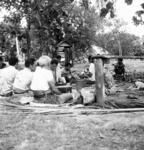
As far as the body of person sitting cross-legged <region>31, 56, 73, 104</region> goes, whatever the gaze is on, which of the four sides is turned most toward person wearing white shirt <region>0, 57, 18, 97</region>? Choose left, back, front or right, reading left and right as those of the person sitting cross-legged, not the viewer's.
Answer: left

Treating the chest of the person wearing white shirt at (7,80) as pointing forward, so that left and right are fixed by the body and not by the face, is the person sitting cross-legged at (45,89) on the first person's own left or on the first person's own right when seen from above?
on the first person's own right

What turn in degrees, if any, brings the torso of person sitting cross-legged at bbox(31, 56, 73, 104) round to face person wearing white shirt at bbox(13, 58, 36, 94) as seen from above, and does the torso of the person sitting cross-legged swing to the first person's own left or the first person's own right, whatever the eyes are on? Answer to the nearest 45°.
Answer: approximately 90° to the first person's own left

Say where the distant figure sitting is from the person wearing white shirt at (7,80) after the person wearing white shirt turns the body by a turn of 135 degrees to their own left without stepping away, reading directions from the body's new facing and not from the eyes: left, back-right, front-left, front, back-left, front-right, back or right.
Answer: back-right

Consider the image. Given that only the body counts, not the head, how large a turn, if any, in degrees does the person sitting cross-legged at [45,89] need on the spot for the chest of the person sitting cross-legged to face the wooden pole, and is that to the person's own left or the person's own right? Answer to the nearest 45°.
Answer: approximately 45° to the person's own right

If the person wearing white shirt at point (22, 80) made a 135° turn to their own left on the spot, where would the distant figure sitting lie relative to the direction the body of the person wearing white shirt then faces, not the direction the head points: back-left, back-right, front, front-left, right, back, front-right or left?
back-right

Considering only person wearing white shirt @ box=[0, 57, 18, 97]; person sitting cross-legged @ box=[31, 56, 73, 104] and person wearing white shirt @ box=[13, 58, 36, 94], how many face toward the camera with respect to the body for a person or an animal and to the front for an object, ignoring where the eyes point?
0

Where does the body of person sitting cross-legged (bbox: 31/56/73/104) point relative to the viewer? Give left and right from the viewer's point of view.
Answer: facing away from the viewer and to the right of the viewer

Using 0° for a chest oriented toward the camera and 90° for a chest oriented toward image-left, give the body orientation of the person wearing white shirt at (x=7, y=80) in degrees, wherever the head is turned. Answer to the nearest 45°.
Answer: approximately 225°

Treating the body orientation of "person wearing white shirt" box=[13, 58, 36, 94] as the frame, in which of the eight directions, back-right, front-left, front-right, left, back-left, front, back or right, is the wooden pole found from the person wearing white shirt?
right

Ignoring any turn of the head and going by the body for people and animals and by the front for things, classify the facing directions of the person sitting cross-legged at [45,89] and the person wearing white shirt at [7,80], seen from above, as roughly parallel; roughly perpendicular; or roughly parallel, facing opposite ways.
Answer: roughly parallel

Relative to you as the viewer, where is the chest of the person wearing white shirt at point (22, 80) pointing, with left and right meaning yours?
facing away from the viewer and to the right of the viewer

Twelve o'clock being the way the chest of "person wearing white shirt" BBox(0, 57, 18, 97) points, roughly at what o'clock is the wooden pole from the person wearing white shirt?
The wooden pole is roughly at 3 o'clock from the person wearing white shirt.

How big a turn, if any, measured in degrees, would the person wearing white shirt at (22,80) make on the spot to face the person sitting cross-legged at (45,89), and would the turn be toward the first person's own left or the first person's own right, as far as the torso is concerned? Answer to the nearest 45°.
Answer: approximately 90° to the first person's own right
